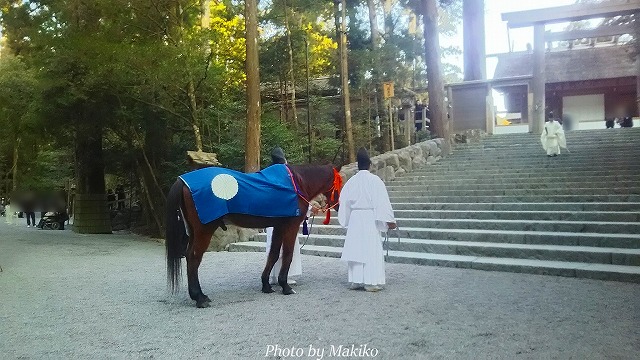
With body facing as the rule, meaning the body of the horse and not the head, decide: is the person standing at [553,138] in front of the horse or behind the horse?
in front

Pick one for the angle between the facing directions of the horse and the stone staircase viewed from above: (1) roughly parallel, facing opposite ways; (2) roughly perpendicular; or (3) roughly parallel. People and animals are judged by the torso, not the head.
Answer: roughly perpendicular

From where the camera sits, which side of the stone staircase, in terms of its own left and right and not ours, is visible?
front

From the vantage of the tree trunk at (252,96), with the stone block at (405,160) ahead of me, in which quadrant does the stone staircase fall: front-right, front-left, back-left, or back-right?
front-right

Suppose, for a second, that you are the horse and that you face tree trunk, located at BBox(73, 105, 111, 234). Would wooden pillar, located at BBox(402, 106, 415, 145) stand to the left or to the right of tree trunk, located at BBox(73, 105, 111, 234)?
right

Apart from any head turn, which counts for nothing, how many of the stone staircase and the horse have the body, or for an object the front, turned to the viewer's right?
1

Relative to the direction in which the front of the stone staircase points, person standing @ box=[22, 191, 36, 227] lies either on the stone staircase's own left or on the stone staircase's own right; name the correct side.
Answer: on the stone staircase's own right

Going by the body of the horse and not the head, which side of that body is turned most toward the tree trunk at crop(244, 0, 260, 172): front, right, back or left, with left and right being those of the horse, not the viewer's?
left

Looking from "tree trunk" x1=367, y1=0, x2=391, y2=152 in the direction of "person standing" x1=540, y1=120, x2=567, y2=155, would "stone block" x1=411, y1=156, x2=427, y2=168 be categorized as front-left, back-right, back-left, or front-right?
front-right

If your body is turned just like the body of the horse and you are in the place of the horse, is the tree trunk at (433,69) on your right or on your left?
on your left

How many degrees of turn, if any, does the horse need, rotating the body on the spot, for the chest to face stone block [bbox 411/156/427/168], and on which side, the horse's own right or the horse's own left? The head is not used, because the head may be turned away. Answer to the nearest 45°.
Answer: approximately 45° to the horse's own left

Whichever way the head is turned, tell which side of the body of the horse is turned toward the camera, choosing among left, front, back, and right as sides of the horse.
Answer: right
